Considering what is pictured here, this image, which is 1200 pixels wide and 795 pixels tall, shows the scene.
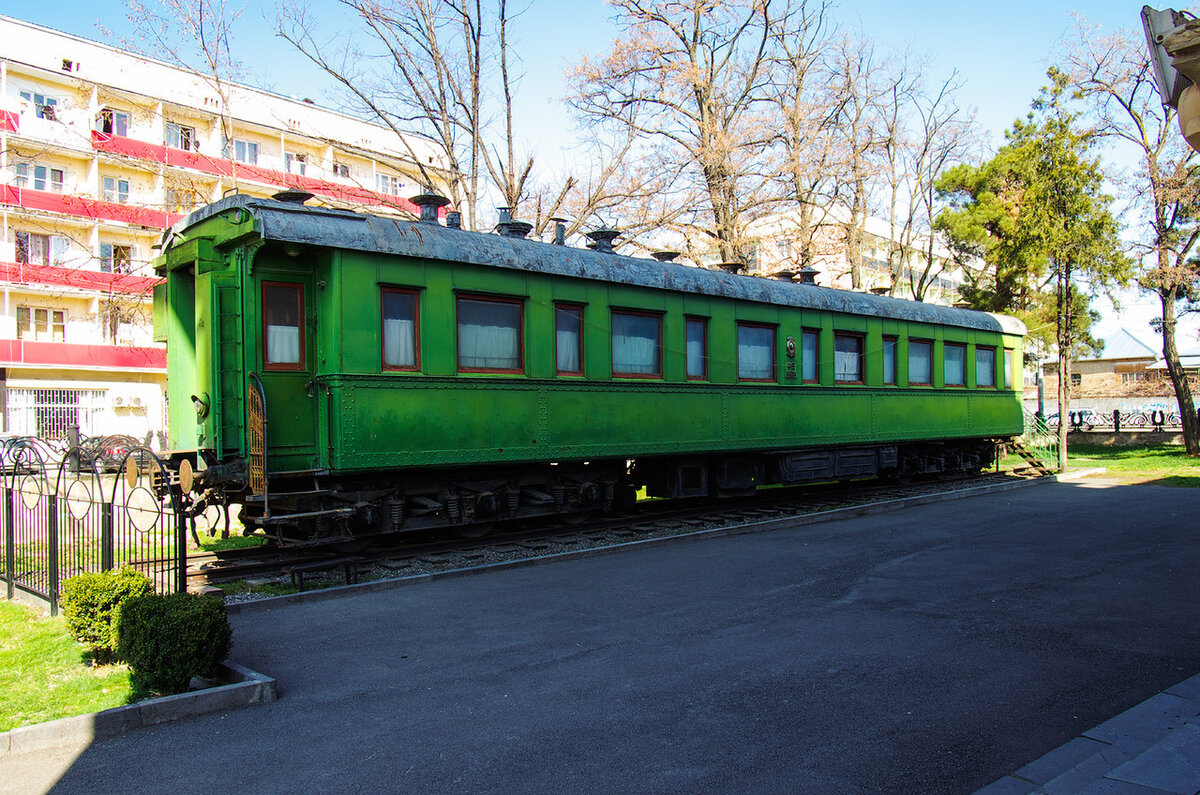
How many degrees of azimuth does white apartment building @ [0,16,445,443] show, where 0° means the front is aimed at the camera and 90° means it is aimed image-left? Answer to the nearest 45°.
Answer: approximately 315°

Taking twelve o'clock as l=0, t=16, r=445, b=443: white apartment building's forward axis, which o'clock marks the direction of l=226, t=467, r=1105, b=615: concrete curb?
The concrete curb is roughly at 1 o'clock from the white apartment building.

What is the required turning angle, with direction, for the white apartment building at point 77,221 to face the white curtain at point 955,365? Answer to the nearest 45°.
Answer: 0° — it already faces it

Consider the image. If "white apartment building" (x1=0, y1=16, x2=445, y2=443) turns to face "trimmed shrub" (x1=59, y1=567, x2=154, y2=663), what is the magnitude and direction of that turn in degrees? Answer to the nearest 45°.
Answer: approximately 45° to its right

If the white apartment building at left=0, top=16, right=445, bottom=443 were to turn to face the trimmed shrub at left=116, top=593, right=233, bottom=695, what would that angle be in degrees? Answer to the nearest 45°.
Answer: approximately 45° to its right

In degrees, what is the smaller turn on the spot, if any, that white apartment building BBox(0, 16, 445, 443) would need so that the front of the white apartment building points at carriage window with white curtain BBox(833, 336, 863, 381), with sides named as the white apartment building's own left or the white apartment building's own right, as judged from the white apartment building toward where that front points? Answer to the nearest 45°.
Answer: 0° — it already faces it

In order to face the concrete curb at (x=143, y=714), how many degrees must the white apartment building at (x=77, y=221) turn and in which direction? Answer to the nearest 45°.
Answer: approximately 45° to its right

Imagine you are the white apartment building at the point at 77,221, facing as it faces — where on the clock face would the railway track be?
The railway track is roughly at 1 o'clock from the white apartment building.

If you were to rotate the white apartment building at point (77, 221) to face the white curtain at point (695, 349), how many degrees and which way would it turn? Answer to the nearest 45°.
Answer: approximately 45° to its right

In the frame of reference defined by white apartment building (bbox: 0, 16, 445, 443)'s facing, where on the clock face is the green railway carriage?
The green railway carriage is roughly at 1 o'clock from the white apartment building.
